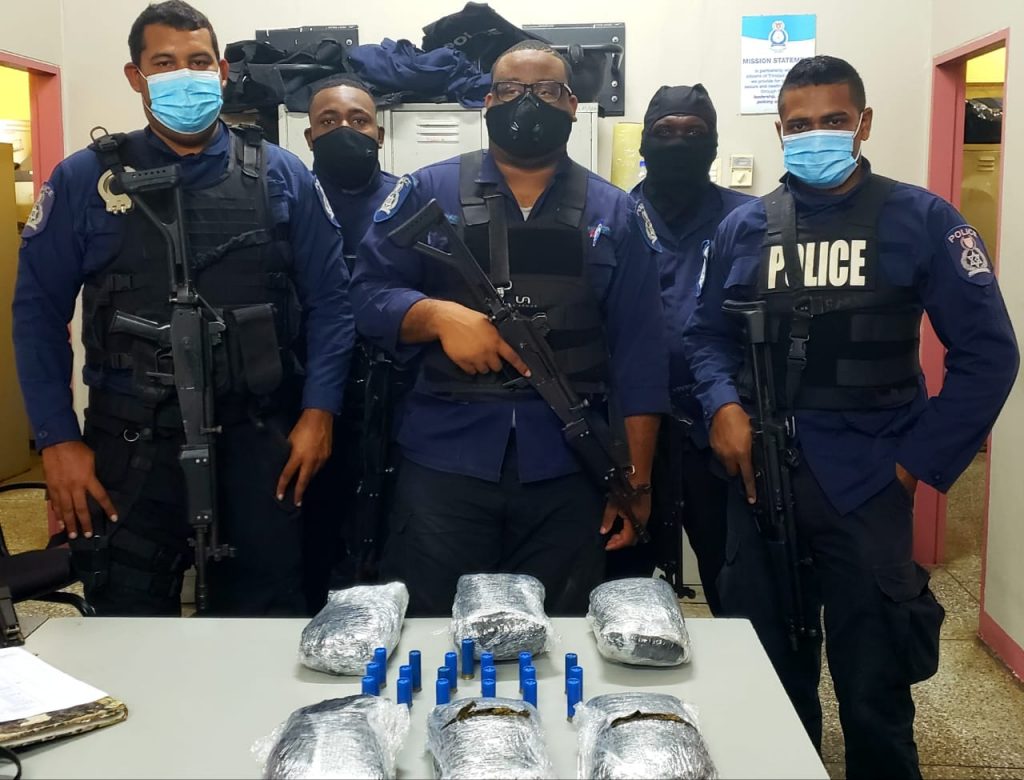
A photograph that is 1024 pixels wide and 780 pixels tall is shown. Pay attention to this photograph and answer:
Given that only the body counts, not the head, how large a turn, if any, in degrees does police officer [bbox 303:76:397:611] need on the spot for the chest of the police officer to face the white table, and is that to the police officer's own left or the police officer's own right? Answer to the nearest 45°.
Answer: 0° — they already face it

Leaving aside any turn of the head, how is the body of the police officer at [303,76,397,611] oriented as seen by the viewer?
toward the camera

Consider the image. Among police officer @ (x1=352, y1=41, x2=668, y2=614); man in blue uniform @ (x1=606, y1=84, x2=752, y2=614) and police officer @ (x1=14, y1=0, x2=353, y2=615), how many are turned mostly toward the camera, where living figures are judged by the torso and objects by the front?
3

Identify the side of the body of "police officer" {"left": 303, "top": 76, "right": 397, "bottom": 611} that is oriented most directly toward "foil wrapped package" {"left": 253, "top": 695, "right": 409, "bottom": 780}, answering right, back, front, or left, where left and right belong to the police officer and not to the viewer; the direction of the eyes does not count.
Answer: front

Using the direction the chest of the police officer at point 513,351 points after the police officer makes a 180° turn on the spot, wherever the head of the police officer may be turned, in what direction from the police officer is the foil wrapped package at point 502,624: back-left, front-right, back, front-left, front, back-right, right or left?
back

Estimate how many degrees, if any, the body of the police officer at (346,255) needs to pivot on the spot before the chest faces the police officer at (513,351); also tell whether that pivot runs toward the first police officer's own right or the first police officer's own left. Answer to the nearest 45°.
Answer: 0° — they already face them

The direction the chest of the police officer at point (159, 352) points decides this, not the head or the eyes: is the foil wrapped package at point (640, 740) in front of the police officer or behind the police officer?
in front

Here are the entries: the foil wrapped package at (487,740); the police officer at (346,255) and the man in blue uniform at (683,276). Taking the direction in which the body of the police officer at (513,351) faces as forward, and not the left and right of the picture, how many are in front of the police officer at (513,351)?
1

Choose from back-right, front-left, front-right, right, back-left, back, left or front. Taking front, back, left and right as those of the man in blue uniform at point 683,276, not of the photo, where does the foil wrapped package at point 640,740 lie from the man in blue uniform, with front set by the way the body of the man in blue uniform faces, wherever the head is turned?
front

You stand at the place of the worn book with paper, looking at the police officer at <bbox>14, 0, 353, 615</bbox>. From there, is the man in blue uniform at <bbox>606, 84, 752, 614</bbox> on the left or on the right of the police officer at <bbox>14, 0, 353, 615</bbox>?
right
